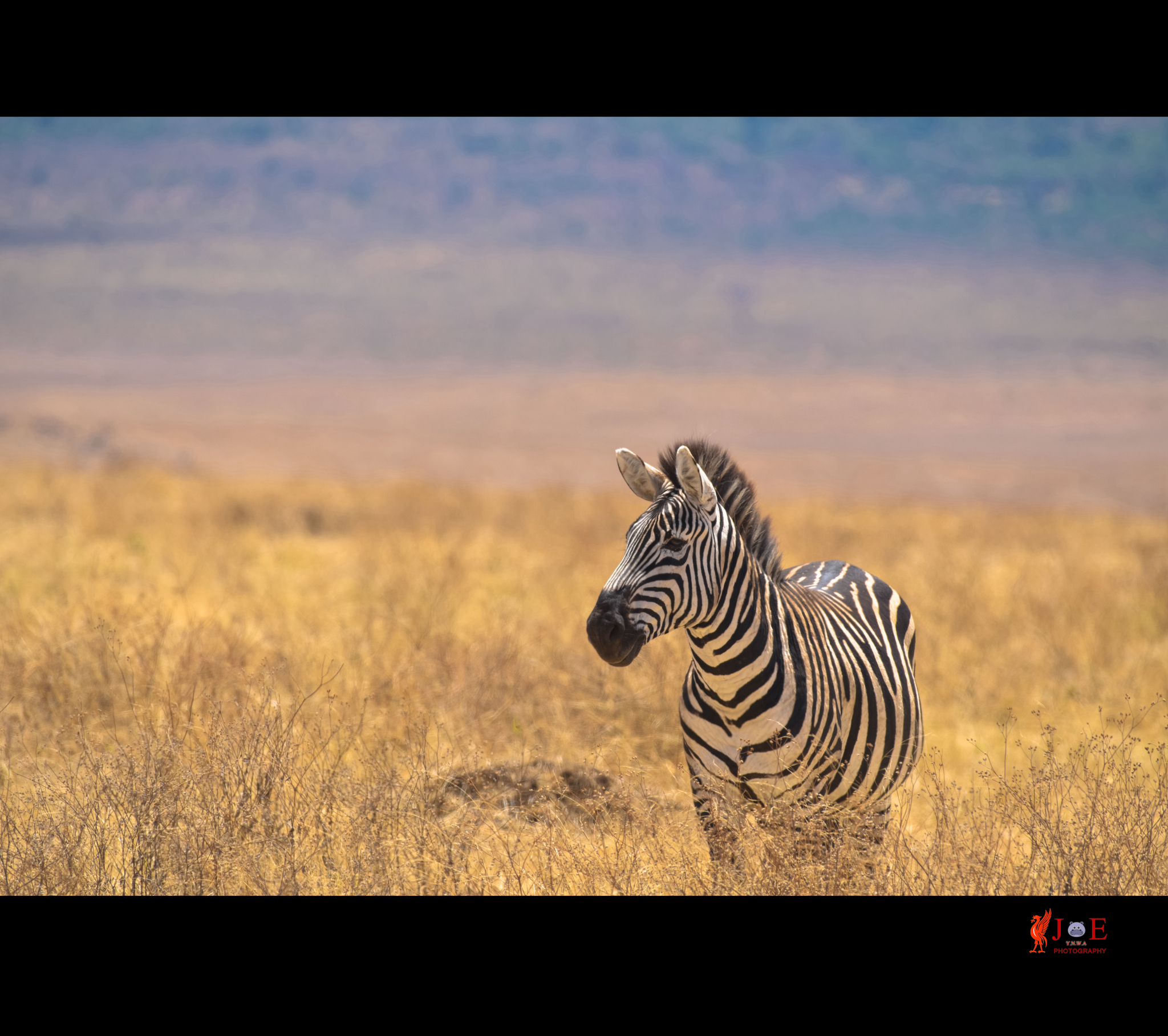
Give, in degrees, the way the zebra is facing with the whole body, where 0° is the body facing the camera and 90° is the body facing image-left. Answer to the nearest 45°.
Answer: approximately 45°
